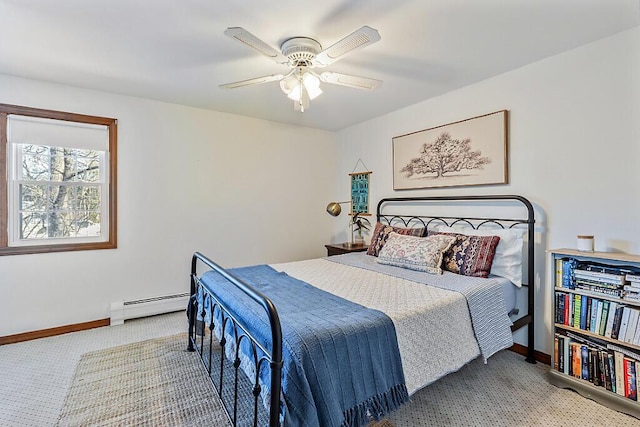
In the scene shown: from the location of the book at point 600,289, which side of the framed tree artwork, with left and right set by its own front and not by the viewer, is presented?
left

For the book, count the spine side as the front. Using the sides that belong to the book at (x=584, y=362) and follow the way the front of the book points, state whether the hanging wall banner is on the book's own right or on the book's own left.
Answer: on the book's own right

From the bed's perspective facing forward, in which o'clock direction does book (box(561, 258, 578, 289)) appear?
The book is roughly at 7 o'clock from the bed.

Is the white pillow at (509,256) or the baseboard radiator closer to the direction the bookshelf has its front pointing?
the baseboard radiator

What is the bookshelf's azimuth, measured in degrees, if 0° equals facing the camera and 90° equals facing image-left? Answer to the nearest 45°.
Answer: approximately 45°

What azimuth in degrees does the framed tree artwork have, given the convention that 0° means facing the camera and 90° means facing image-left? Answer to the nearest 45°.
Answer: approximately 45°
